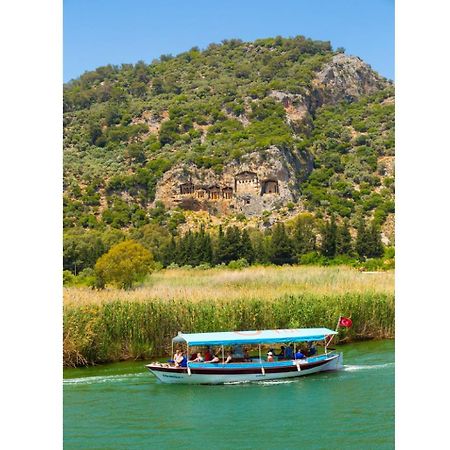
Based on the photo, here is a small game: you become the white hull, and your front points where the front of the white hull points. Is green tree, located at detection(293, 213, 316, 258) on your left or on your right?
on your right

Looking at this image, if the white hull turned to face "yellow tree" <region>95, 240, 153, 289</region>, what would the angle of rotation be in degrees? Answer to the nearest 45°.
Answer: approximately 90° to its right

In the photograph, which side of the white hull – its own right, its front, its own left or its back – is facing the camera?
left

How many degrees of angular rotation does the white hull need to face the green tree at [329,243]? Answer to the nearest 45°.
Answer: approximately 90° to its right

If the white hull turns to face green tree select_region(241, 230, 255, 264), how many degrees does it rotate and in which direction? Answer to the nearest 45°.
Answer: approximately 90° to its right

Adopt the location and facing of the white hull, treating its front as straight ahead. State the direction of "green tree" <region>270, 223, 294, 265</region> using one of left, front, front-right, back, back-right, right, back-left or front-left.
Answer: right
